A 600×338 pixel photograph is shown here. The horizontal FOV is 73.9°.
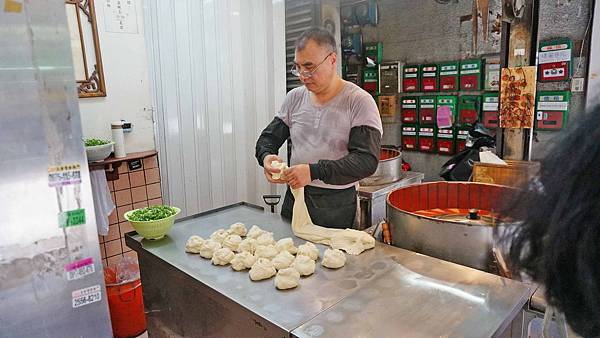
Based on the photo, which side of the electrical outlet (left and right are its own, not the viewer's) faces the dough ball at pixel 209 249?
front

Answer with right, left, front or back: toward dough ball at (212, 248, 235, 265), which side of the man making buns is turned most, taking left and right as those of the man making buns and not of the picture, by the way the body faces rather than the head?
front

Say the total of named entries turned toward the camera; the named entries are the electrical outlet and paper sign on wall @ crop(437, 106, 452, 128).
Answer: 2

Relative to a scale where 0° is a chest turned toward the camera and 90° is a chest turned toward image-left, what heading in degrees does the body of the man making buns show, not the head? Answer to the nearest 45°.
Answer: approximately 45°

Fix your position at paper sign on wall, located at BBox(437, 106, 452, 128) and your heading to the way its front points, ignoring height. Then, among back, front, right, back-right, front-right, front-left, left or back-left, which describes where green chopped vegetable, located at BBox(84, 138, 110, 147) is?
front-right

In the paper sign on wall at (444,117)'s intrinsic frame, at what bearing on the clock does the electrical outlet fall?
The electrical outlet is roughly at 10 o'clock from the paper sign on wall.

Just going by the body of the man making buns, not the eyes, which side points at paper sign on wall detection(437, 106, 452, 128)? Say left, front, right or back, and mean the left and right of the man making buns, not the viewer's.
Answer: back

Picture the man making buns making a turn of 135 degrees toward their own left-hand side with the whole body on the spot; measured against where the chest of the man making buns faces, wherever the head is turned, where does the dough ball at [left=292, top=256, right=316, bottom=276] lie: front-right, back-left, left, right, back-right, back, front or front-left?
right

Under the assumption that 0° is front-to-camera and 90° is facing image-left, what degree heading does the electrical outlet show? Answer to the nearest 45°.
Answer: approximately 0°

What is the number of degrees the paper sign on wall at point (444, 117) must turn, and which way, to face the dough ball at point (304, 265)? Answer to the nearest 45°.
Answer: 0° — it already faces it
